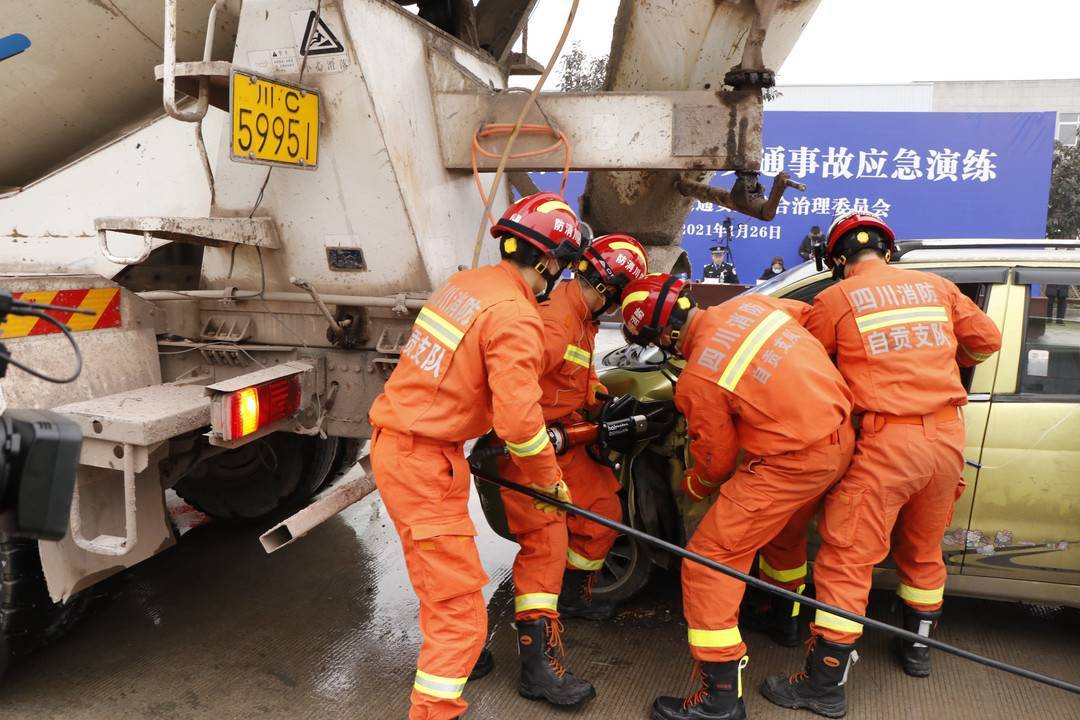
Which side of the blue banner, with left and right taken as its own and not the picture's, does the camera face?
front

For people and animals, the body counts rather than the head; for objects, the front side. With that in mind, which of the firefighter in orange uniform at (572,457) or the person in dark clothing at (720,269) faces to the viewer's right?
the firefighter in orange uniform

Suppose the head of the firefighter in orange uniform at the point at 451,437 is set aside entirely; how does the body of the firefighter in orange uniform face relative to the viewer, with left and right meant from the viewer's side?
facing away from the viewer and to the right of the viewer

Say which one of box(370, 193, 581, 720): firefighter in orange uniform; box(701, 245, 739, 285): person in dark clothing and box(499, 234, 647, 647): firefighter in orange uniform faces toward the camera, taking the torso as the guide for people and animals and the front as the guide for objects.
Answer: the person in dark clothing

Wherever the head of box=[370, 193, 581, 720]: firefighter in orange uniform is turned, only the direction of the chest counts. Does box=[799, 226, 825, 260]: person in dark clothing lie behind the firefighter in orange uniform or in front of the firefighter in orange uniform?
in front

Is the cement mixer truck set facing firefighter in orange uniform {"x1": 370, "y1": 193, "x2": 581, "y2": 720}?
no

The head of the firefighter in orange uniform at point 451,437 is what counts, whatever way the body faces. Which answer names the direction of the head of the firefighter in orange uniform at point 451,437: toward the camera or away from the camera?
away from the camera

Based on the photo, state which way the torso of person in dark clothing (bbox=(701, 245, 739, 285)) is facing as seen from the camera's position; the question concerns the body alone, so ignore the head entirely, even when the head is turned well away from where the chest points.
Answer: toward the camera

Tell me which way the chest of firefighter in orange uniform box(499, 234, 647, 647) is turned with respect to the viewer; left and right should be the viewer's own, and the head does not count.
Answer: facing to the right of the viewer

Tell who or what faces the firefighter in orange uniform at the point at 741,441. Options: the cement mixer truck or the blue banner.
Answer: the blue banner

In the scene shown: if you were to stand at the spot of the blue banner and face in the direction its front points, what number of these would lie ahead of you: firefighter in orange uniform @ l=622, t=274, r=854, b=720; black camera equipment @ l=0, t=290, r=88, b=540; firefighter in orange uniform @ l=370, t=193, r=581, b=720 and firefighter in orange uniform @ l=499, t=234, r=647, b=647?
4

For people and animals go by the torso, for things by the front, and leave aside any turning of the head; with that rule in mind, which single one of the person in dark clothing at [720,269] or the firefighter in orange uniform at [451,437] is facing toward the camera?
the person in dark clothing

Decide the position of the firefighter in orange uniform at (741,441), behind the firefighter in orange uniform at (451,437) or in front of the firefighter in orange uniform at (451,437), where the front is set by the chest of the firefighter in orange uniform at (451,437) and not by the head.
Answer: in front

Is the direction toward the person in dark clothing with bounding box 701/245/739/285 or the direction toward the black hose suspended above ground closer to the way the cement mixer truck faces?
the person in dark clothing

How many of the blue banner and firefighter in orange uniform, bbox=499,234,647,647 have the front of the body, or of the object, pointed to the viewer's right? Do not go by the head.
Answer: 1
